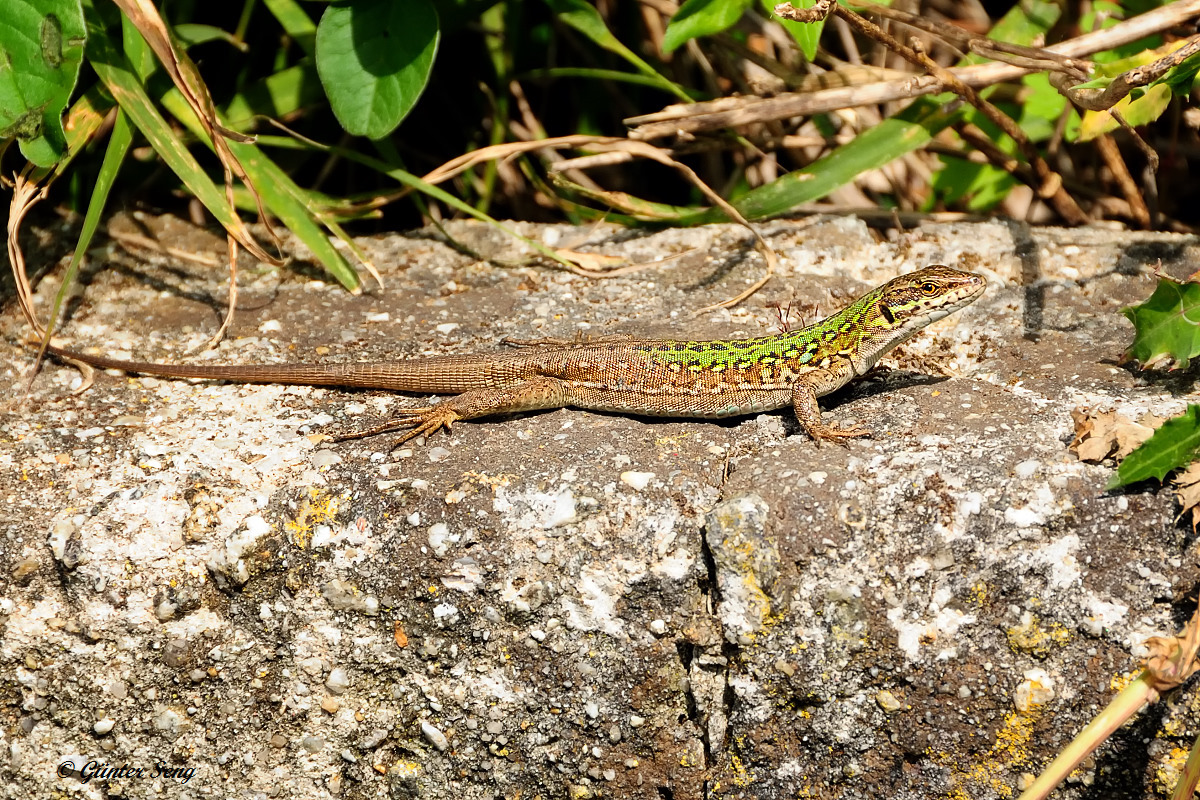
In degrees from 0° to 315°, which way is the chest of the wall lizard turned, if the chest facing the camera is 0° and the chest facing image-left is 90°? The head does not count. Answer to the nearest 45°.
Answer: approximately 270°

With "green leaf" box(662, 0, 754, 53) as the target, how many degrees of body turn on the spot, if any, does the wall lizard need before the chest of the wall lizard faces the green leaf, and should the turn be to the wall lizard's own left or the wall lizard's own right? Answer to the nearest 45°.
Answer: approximately 90° to the wall lizard's own left

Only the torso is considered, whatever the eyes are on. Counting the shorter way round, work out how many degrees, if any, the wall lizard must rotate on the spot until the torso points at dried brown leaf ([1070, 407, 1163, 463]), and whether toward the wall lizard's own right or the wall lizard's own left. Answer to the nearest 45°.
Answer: approximately 45° to the wall lizard's own right

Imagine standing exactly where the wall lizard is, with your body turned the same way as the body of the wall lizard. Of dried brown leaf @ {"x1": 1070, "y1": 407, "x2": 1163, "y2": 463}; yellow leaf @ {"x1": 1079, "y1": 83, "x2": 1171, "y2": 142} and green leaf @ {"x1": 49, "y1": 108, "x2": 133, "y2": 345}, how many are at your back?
1

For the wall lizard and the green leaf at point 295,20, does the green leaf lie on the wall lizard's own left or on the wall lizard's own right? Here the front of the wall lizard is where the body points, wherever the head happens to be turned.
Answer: on the wall lizard's own left

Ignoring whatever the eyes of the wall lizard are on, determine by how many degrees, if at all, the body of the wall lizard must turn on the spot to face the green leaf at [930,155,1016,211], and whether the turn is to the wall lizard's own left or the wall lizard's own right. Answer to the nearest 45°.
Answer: approximately 45° to the wall lizard's own left

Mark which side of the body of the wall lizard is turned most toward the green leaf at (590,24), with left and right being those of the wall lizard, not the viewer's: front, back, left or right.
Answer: left

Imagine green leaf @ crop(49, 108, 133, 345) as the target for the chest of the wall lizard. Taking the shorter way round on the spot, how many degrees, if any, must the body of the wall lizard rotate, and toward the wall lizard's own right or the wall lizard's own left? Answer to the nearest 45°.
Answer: approximately 180°

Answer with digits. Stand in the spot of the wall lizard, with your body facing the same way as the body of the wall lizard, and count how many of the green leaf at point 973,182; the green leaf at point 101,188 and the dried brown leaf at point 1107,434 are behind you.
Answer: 1
